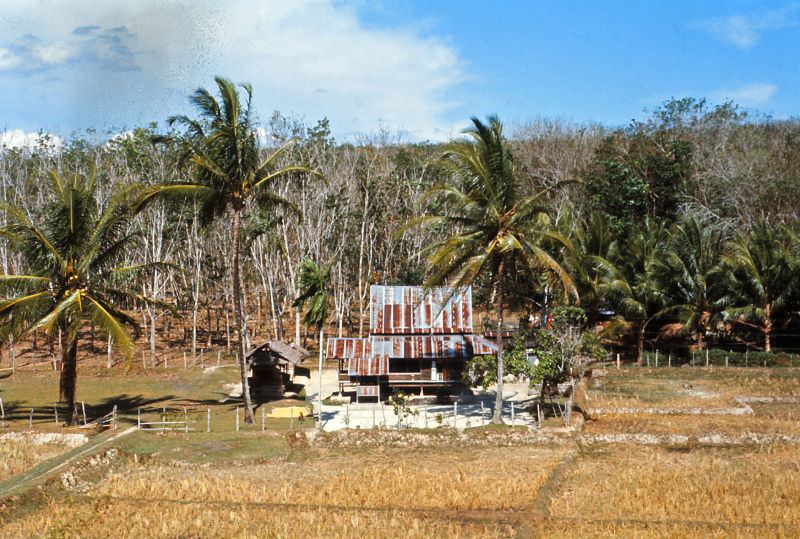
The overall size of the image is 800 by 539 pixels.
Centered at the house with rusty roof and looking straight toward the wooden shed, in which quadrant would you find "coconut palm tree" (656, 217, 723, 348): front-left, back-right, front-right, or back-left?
back-right

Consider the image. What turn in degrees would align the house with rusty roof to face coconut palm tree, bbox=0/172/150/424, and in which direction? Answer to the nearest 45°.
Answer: approximately 45° to its right

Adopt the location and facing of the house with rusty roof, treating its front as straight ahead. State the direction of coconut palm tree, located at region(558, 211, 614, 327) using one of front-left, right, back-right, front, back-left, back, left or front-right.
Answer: back-left

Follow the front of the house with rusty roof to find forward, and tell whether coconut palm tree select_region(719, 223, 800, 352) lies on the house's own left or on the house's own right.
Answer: on the house's own left

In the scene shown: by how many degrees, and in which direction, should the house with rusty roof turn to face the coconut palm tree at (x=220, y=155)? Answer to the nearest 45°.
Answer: approximately 45° to its right

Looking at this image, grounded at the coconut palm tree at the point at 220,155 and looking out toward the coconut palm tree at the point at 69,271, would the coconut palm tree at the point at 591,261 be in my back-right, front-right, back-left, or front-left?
back-right

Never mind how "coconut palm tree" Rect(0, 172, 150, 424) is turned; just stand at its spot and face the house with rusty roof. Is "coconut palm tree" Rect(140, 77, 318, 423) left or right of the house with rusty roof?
right

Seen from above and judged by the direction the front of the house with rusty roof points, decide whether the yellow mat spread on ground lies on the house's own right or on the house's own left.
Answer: on the house's own right

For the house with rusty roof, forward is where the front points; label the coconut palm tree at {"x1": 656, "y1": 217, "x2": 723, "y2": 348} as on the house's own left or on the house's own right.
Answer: on the house's own left

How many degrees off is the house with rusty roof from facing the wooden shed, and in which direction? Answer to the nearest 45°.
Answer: approximately 90° to its right

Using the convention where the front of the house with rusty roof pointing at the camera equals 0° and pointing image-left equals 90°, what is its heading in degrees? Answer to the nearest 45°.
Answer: approximately 0°

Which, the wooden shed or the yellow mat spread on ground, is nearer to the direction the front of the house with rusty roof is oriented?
the yellow mat spread on ground
